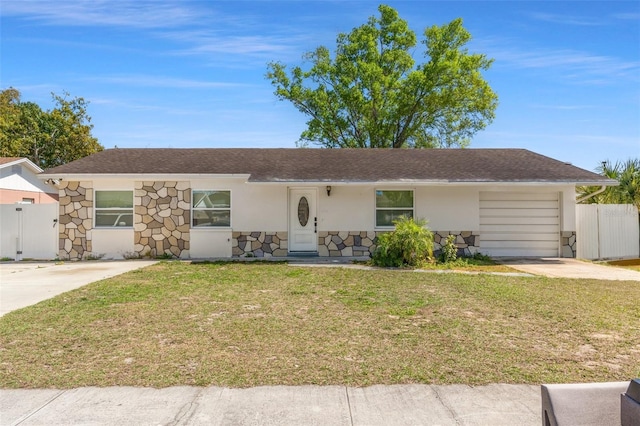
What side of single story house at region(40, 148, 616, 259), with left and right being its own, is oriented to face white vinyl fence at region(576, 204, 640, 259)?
left

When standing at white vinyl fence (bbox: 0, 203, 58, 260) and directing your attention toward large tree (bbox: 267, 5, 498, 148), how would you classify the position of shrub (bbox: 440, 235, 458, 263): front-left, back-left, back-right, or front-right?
front-right

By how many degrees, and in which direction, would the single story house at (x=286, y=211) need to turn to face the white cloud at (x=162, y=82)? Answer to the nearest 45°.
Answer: approximately 135° to its right

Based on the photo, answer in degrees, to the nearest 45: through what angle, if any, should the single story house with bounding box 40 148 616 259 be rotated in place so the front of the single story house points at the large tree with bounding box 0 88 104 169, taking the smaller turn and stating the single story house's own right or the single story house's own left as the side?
approximately 135° to the single story house's own right

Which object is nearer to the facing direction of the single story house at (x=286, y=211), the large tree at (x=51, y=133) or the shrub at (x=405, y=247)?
the shrub

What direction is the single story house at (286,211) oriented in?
toward the camera

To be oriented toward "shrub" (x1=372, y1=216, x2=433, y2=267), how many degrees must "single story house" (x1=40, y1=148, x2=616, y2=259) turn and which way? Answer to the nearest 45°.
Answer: approximately 45° to its left
